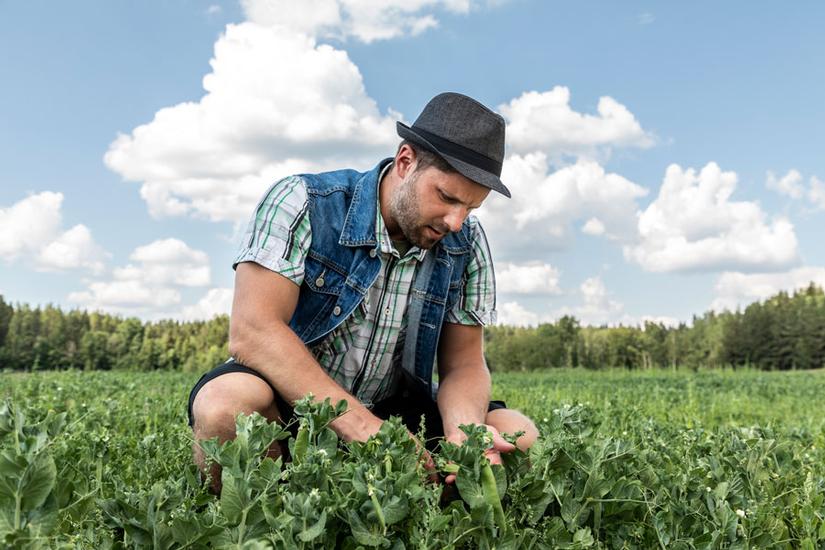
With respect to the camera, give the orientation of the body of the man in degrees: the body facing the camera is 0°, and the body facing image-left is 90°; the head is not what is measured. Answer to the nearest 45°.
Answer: approximately 315°

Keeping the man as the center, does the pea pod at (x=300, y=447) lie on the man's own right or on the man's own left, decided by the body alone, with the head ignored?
on the man's own right
